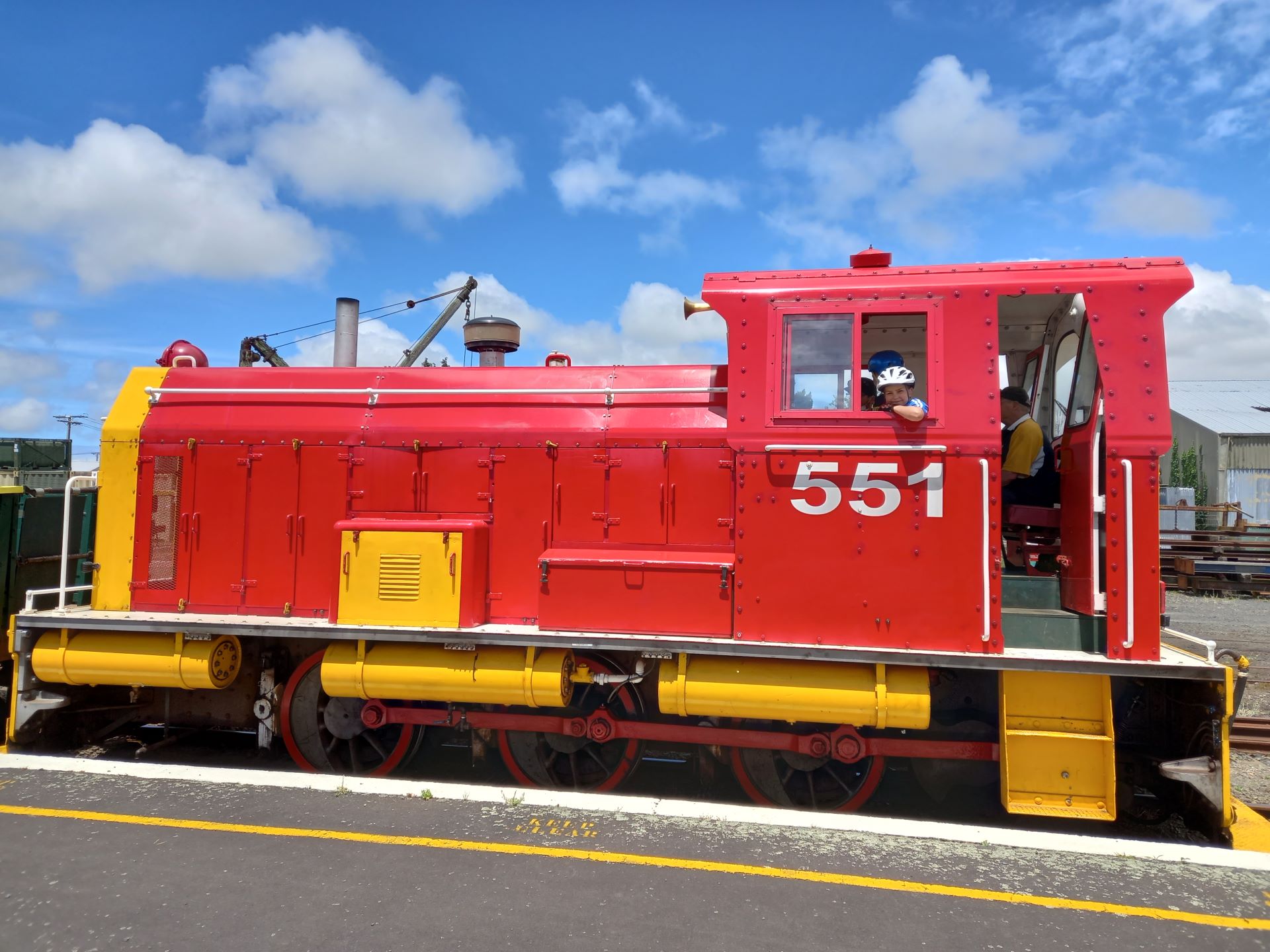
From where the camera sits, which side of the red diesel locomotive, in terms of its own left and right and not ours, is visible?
left

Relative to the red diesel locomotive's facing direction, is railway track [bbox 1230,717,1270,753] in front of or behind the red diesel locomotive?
behind

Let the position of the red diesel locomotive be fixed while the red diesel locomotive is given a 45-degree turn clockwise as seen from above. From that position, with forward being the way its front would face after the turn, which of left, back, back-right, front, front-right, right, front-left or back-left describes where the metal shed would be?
right

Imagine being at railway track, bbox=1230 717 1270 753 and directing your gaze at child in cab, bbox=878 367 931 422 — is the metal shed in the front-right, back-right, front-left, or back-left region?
back-right
